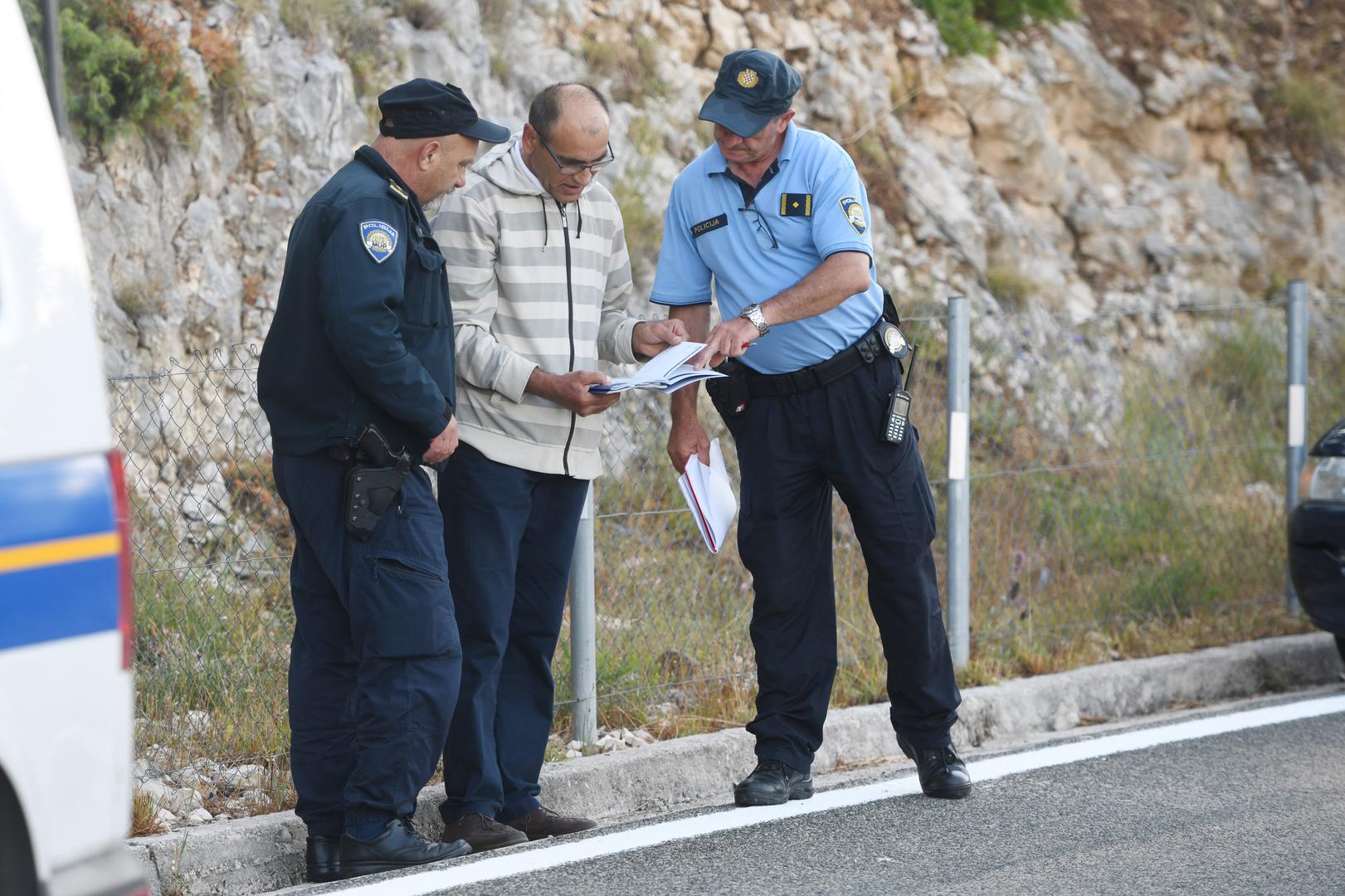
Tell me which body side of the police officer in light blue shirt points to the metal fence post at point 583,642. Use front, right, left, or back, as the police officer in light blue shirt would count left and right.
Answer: right

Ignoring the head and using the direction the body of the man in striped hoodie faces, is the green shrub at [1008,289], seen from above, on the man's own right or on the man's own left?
on the man's own left

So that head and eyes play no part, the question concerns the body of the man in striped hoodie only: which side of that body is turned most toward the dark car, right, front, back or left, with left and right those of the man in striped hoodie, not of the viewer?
left

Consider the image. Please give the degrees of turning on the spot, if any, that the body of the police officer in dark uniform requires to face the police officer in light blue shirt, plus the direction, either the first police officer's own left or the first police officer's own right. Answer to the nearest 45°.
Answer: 0° — they already face them

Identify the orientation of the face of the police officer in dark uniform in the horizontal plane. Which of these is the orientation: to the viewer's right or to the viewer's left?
to the viewer's right

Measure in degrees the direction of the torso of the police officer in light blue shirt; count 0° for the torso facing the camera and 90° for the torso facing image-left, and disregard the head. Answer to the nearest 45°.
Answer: approximately 45°

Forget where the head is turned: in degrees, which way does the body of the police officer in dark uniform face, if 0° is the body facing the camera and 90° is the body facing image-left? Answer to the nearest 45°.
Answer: approximately 270°

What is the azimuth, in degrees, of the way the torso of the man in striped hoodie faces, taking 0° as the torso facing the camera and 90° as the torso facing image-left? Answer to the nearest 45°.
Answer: approximately 315°

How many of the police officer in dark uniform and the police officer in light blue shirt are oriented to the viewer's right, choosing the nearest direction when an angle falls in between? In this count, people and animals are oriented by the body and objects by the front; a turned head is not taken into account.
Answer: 1

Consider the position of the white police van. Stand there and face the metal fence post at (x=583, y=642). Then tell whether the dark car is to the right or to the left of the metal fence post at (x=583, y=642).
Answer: right

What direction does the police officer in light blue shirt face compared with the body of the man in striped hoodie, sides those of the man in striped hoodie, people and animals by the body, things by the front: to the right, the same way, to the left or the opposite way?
to the right

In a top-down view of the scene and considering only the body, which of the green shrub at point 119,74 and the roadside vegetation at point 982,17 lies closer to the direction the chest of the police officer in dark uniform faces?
the roadside vegetation
